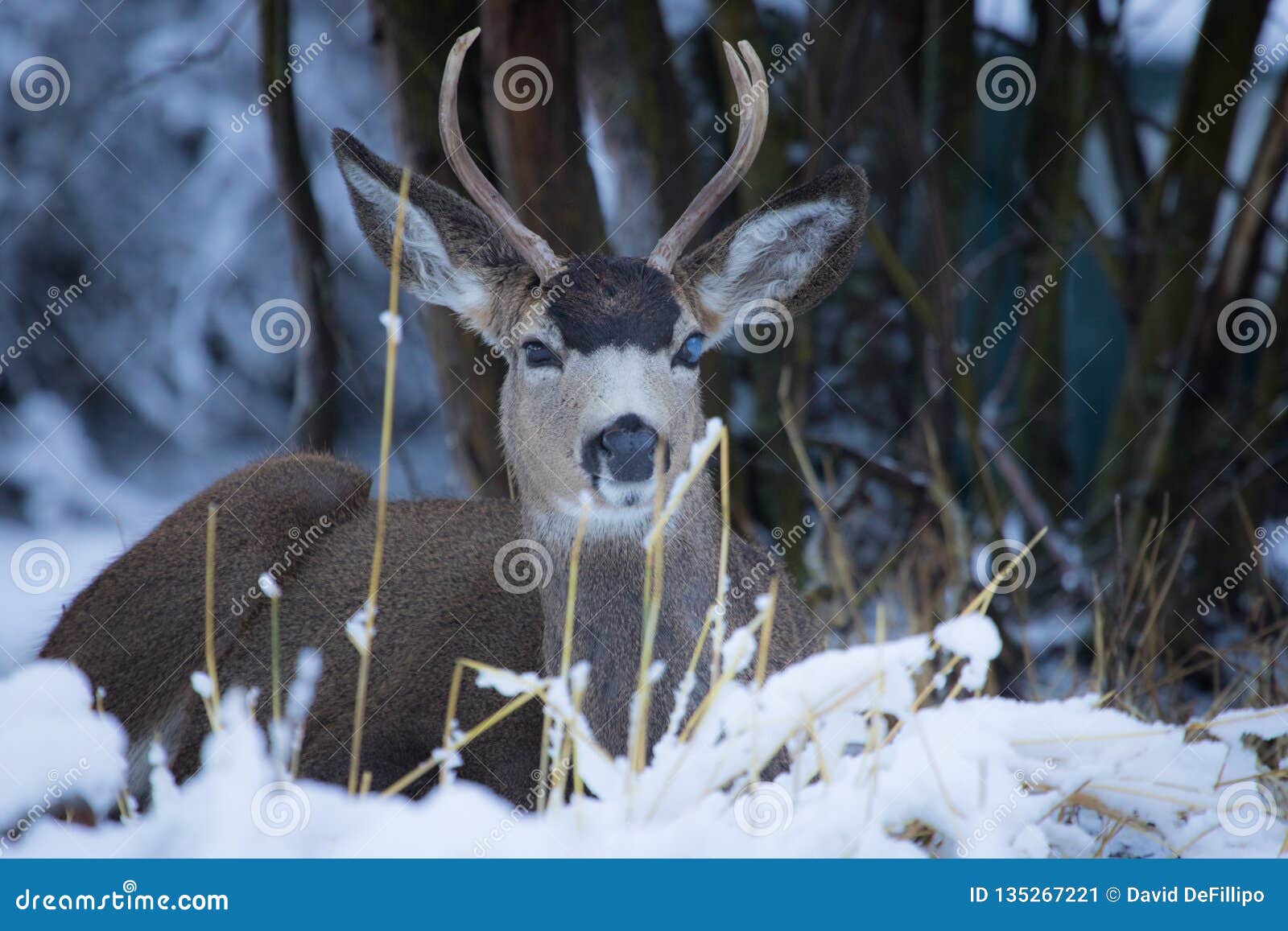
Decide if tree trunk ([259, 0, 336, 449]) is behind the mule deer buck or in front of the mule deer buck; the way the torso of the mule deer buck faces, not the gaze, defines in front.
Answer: behind

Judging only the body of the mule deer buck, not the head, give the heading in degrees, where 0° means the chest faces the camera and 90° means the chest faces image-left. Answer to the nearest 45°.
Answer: approximately 315°
